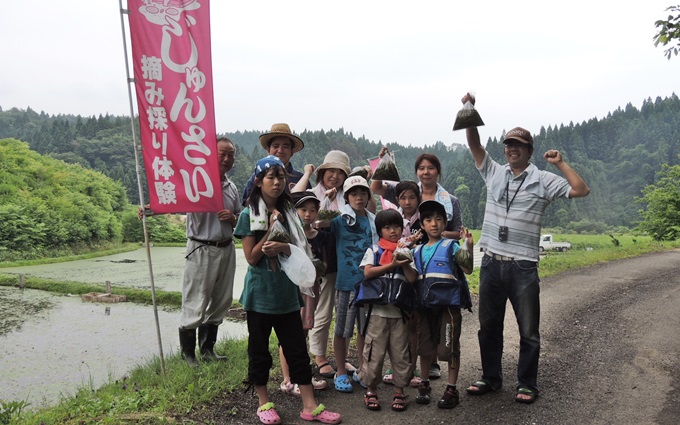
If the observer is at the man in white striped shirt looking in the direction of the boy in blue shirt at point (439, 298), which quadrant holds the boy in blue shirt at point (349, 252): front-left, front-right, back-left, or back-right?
front-right

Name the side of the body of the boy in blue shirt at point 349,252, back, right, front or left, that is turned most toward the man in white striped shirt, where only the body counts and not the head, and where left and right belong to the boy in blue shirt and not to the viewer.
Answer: left

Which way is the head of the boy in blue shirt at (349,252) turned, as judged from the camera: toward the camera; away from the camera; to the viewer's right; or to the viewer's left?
toward the camera

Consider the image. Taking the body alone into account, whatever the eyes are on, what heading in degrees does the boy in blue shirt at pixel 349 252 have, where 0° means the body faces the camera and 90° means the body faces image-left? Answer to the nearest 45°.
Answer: approximately 0°

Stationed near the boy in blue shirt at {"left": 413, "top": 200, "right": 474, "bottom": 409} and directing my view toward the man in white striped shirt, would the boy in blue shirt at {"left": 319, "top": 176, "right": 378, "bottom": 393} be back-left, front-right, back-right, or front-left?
back-left

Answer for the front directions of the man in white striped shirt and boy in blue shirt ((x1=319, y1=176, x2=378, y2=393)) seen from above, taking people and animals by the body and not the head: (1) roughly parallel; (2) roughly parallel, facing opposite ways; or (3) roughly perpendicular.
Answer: roughly parallel

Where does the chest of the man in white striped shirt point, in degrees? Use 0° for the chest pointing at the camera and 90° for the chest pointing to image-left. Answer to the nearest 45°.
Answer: approximately 0°

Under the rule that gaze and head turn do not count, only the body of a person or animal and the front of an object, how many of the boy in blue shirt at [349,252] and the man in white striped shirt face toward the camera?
2

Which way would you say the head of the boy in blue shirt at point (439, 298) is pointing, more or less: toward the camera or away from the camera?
toward the camera

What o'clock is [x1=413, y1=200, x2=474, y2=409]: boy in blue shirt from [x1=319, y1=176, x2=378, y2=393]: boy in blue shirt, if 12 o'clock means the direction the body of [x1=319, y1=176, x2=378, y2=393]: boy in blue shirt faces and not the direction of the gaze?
[x1=413, y1=200, x2=474, y2=409]: boy in blue shirt is roughly at 10 o'clock from [x1=319, y1=176, x2=378, y2=393]: boy in blue shirt.

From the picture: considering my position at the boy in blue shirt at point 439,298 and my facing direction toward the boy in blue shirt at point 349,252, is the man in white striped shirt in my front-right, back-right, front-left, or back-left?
back-right

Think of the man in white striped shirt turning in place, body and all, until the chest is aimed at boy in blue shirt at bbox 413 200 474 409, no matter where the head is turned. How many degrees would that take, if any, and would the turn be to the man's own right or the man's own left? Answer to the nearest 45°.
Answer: approximately 45° to the man's own right
